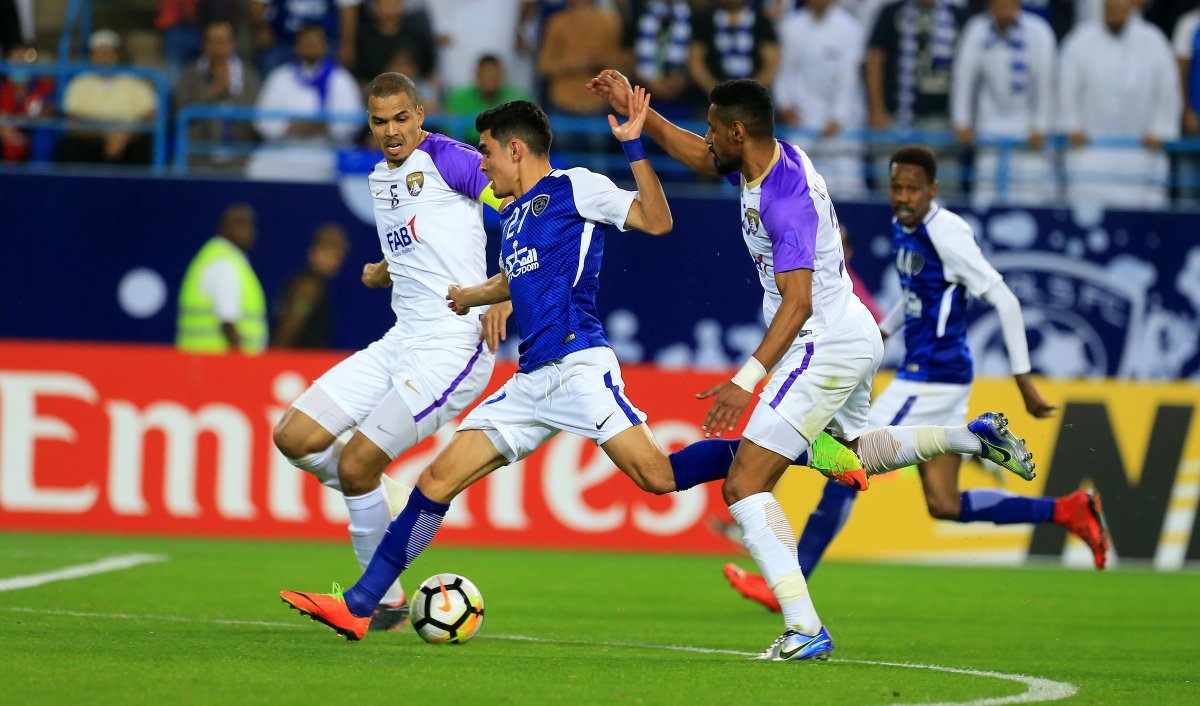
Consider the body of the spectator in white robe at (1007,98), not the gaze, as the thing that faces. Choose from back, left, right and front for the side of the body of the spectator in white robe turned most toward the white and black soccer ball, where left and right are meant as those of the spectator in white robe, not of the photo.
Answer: front

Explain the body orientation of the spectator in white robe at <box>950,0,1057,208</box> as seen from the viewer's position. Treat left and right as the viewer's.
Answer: facing the viewer

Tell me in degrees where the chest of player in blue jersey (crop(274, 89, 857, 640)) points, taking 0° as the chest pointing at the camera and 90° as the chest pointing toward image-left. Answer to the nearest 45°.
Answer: approximately 45°

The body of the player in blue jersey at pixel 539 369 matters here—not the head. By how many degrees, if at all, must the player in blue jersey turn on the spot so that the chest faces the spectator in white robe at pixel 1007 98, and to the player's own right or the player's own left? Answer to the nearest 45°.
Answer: approximately 180°

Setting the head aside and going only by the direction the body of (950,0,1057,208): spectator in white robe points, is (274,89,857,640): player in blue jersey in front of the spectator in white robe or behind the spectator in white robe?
in front

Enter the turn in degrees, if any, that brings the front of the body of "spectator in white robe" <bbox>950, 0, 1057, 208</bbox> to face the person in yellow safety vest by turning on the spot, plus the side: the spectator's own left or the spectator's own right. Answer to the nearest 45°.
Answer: approximately 90° to the spectator's own right

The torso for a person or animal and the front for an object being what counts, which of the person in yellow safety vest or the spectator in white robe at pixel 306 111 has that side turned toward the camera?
the spectator in white robe

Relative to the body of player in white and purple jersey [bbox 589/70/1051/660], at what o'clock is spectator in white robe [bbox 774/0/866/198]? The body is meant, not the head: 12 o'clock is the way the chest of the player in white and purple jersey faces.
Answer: The spectator in white robe is roughly at 3 o'clock from the player in white and purple jersey.

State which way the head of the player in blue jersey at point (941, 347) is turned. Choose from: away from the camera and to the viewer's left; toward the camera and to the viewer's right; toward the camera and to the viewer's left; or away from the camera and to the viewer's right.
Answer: toward the camera and to the viewer's left

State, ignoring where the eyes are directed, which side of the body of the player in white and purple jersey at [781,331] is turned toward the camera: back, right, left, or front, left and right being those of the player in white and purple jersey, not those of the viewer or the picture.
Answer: left

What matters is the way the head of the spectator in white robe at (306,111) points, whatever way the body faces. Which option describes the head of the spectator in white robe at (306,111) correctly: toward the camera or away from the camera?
toward the camera

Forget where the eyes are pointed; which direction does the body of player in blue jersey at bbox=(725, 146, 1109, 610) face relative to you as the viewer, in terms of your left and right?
facing the viewer and to the left of the viewer

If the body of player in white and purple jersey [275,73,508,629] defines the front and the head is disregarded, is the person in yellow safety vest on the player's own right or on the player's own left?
on the player's own right

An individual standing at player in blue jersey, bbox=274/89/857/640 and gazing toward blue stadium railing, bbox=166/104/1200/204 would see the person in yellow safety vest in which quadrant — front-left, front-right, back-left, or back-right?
front-left

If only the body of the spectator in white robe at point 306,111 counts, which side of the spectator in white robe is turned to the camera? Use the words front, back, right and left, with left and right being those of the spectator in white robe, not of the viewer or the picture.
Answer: front

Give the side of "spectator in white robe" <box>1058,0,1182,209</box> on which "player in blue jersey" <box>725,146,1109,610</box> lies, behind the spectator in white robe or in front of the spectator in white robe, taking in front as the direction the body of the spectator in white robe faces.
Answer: in front

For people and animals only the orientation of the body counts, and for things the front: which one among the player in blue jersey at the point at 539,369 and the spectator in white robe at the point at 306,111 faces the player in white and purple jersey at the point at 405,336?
the spectator in white robe
